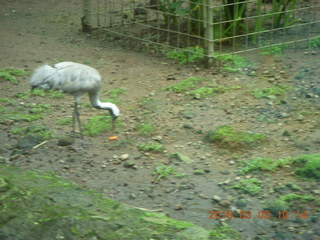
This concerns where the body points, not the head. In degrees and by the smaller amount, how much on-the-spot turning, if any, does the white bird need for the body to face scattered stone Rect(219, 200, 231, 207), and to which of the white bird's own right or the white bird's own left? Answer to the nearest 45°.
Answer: approximately 45° to the white bird's own right

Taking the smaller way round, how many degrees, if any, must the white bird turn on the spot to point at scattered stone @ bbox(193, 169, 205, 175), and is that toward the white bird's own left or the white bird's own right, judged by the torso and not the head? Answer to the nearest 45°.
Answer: approximately 45° to the white bird's own right

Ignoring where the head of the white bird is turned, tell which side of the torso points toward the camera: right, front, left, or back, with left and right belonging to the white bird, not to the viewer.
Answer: right

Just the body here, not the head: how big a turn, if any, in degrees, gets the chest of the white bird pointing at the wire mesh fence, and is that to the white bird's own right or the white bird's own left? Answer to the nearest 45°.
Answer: approximately 45° to the white bird's own left

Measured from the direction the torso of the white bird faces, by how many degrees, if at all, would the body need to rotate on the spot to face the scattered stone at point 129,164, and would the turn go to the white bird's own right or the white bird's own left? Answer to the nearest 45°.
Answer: approximately 45° to the white bird's own right

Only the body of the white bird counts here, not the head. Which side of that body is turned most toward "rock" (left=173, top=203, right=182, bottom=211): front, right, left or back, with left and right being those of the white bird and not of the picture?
right
